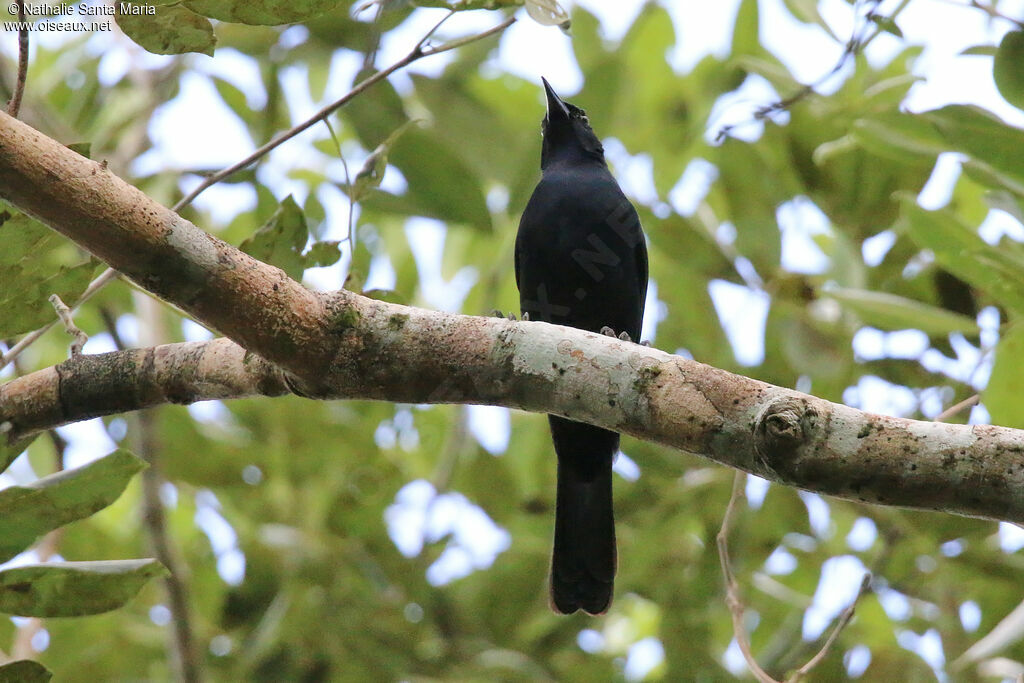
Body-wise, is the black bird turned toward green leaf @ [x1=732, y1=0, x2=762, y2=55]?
no

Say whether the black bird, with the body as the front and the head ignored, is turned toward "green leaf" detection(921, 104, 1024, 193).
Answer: no

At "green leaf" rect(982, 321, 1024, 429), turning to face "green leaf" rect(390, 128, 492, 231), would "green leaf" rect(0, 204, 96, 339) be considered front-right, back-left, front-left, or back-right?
front-left

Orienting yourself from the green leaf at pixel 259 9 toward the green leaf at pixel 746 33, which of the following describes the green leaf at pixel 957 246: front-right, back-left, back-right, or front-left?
front-right

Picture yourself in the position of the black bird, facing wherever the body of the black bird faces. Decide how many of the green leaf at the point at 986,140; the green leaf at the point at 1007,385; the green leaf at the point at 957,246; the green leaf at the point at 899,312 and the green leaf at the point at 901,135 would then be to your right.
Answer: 0

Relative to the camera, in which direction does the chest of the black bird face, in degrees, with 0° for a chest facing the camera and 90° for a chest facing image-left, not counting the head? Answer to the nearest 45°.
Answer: approximately 0°
